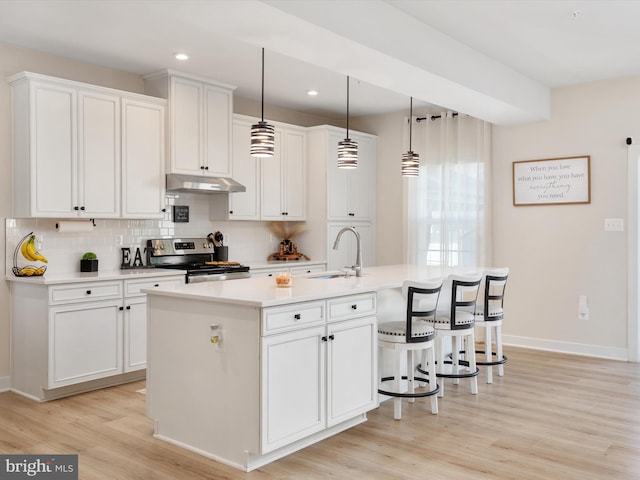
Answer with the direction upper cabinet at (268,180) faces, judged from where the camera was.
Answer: facing the viewer and to the right of the viewer

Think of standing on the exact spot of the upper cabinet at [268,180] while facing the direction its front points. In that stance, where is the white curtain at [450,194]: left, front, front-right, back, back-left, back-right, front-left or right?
front-left

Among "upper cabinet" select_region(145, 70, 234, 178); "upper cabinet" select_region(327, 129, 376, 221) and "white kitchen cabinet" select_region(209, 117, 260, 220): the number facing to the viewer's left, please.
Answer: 0

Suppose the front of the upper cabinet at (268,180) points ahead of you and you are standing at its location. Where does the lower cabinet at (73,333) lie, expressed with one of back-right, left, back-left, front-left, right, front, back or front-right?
right

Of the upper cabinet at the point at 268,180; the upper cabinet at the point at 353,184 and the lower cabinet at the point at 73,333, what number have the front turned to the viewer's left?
0

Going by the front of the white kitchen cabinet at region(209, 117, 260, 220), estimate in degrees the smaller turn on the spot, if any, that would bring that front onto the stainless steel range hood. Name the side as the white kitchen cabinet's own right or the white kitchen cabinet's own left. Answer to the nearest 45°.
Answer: approximately 90° to the white kitchen cabinet's own right

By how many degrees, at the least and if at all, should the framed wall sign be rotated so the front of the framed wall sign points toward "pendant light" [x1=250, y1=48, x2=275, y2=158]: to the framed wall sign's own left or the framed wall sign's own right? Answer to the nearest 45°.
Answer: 0° — it already faces it

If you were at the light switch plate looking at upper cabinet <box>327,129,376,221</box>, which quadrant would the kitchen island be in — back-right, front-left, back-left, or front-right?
front-left

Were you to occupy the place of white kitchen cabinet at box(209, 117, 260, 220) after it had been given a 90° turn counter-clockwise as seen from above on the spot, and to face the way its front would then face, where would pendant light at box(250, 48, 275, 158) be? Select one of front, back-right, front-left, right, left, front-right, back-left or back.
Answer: back-right

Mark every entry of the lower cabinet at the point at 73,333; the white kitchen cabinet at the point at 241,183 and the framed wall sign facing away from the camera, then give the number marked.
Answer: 0

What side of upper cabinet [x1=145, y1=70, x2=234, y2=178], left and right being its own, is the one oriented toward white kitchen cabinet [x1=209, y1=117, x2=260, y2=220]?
left

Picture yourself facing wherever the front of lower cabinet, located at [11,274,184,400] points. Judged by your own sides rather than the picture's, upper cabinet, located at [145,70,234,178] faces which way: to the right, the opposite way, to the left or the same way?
the same way

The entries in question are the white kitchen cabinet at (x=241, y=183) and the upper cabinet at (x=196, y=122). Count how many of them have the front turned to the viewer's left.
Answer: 0

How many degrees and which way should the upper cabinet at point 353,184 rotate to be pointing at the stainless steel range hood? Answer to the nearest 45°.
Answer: approximately 90° to its right
